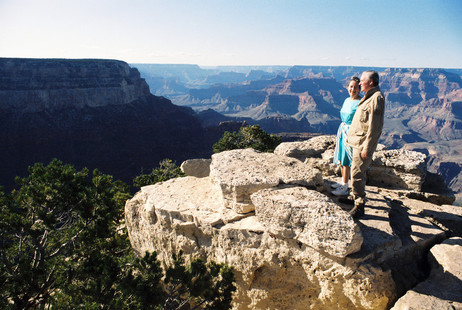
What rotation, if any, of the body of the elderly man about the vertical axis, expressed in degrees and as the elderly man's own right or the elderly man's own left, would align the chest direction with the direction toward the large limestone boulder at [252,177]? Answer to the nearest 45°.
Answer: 0° — they already face it

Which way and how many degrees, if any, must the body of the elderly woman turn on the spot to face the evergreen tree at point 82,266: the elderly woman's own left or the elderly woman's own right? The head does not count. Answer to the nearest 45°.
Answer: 0° — they already face it

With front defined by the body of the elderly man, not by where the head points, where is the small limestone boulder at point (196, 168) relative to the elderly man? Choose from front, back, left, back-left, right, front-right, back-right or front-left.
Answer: front-right

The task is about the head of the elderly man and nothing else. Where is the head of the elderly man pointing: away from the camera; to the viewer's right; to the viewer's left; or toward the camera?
to the viewer's left

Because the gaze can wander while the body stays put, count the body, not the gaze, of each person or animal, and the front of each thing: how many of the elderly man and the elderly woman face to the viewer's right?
0

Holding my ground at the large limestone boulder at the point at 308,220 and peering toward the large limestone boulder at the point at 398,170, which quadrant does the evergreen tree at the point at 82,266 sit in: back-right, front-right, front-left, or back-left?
back-left

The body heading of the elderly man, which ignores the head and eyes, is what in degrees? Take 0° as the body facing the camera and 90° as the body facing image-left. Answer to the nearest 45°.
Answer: approximately 90°

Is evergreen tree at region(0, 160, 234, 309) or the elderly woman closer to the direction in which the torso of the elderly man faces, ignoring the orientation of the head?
the evergreen tree
